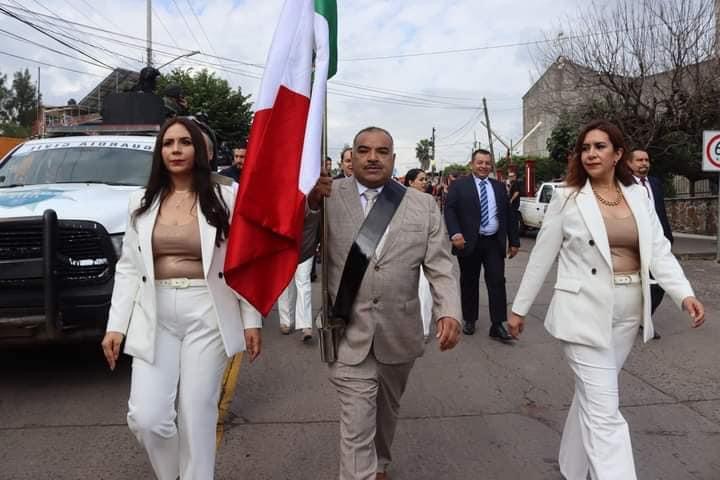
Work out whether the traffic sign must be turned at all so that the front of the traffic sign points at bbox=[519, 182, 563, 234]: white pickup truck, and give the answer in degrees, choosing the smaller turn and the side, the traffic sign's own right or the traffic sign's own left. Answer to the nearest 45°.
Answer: approximately 135° to the traffic sign's own right

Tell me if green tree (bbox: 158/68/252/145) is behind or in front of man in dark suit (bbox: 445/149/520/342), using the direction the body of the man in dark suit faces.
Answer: behind

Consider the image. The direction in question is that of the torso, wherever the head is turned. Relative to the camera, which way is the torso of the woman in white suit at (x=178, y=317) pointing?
toward the camera

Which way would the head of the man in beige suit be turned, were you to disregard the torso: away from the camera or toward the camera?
toward the camera

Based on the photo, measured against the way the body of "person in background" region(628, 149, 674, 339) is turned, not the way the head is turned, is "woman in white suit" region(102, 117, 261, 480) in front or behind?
in front

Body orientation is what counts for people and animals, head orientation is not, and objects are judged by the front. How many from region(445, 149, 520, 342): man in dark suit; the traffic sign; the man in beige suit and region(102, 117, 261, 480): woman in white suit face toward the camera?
4

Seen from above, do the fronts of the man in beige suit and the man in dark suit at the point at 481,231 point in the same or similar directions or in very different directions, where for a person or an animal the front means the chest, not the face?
same or similar directions

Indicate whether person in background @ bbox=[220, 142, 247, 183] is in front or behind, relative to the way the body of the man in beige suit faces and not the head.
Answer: behind

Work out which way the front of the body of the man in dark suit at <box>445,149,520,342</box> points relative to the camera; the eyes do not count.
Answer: toward the camera

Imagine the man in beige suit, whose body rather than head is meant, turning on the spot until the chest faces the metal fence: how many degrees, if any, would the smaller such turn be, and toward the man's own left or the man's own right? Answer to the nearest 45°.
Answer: approximately 135° to the man's own left

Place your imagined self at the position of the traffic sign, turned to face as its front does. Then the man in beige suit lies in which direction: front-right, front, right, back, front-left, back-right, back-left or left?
front

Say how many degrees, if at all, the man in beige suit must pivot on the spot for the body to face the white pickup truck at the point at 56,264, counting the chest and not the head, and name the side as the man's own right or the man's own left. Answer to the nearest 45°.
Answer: approximately 135° to the man's own right

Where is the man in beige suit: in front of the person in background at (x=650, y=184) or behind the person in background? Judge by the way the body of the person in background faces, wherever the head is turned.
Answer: in front

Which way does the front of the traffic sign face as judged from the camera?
facing the viewer

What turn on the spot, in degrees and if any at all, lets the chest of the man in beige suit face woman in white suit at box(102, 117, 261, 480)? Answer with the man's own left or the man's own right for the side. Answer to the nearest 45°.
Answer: approximately 90° to the man's own right

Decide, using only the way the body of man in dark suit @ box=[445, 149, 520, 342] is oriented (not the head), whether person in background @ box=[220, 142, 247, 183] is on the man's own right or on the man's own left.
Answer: on the man's own right

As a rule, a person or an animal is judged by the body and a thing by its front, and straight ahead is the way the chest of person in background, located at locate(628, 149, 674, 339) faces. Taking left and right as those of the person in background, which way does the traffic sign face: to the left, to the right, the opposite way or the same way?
the same way

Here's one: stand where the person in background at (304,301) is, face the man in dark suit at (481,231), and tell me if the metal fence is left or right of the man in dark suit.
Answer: left
